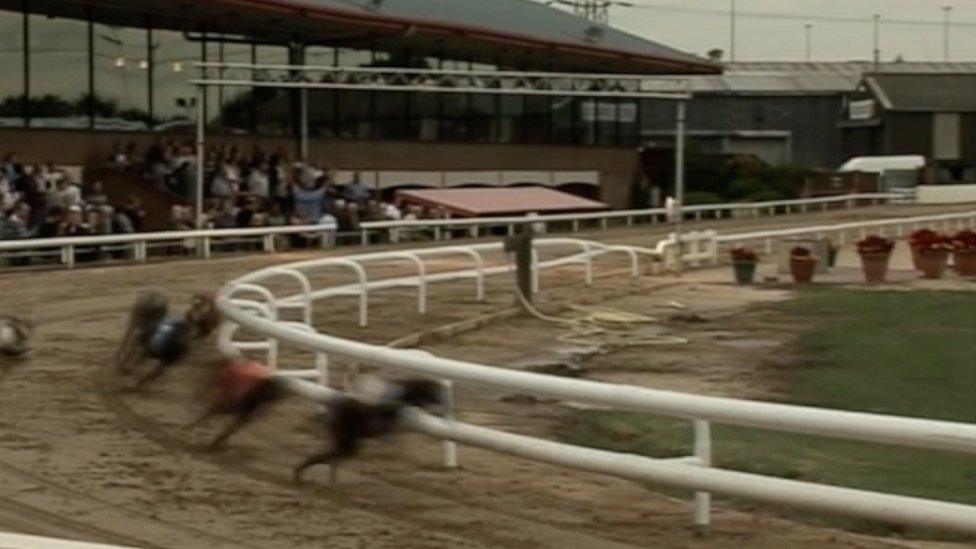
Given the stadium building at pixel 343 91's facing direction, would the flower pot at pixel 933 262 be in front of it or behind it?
in front

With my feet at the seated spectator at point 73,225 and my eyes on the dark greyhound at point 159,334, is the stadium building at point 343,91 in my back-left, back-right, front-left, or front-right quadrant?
back-left
